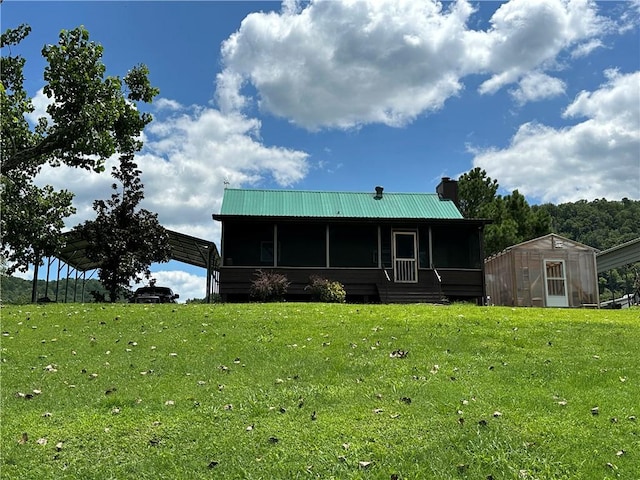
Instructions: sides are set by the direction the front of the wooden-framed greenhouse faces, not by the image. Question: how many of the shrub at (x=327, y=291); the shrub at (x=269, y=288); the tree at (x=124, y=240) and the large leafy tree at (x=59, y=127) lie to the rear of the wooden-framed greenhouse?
0

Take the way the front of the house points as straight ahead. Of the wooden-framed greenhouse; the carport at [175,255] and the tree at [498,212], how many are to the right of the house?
1

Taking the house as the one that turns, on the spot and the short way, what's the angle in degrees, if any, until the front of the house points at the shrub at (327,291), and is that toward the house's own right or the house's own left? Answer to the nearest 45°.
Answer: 0° — it already faces it

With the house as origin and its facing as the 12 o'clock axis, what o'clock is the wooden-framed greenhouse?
The wooden-framed greenhouse is roughly at 9 o'clock from the house.

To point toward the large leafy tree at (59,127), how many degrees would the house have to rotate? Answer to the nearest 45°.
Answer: approximately 45° to its right

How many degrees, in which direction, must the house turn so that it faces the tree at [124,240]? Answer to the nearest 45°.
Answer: approximately 45° to its right

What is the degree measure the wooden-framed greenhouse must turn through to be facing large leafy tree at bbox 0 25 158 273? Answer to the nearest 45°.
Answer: approximately 45° to its right

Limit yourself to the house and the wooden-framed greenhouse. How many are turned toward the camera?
2

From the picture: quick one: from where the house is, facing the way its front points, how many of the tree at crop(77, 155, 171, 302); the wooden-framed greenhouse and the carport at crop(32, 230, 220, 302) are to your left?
1

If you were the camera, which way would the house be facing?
facing the viewer

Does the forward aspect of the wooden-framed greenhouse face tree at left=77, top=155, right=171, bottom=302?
no

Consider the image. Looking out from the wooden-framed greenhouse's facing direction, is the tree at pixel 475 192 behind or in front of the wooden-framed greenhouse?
behind

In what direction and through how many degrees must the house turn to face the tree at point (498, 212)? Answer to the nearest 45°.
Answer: approximately 135° to its left

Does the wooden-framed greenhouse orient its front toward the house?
no

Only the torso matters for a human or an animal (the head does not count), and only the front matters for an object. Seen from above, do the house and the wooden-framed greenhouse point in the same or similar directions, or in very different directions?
same or similar directions
